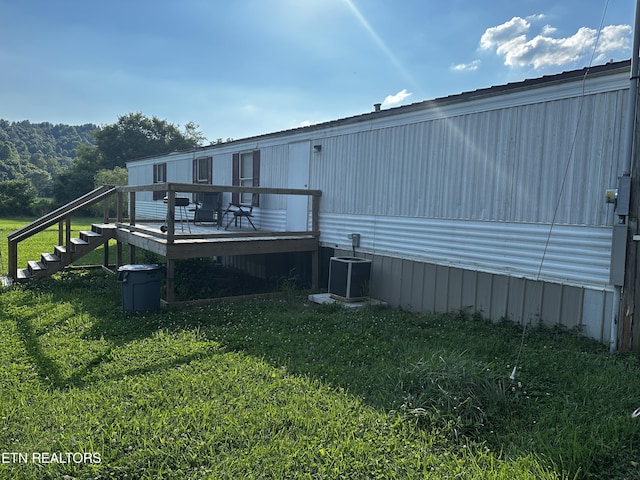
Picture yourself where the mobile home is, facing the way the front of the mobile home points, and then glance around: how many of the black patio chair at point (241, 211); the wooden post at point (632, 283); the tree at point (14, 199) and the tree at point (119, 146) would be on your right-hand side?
3

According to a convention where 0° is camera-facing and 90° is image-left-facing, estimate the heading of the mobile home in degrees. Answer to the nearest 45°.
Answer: approximately 45°

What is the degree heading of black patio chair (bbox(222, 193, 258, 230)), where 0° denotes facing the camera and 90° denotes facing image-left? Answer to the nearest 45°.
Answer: approximately 90°

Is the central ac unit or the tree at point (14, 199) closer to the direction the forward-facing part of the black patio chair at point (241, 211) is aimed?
the tree

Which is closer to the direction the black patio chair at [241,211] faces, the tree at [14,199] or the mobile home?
the tree

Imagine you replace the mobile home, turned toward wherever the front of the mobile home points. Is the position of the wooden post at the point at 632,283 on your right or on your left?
on your left

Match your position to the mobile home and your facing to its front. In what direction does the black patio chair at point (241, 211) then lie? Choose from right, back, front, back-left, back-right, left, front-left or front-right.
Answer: right

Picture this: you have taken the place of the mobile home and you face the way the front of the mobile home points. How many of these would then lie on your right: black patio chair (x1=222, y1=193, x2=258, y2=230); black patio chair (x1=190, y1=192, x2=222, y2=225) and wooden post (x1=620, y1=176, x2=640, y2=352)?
2
